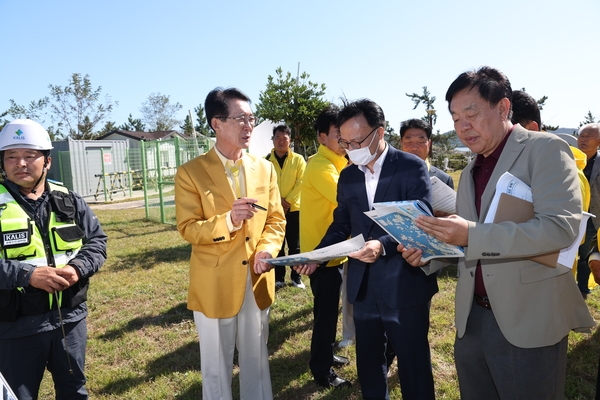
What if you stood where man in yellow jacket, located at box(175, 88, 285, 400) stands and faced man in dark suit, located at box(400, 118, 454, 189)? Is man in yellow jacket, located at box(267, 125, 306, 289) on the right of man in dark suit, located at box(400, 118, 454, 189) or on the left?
left

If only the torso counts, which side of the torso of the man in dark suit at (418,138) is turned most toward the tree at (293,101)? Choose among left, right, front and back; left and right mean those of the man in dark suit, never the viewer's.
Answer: back

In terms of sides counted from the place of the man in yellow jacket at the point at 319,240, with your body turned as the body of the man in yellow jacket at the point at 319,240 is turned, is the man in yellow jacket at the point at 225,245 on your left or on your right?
on your right

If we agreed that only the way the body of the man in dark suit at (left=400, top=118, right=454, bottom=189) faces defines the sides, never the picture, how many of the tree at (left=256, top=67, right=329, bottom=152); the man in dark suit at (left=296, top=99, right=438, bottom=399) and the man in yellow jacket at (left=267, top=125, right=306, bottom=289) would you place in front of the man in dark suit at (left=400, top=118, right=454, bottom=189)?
1

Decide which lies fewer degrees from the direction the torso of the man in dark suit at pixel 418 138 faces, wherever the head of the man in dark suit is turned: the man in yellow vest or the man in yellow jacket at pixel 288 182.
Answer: the man in yellow vest

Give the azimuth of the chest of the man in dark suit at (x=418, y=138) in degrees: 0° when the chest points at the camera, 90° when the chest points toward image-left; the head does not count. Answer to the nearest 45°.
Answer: approximately 0°

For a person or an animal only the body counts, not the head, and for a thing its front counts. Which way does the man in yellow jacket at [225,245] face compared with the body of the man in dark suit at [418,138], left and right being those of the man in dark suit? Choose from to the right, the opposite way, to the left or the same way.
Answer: to the left

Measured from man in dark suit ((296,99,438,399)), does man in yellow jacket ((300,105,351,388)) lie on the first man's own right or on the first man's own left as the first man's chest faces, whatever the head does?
on the first man's own right

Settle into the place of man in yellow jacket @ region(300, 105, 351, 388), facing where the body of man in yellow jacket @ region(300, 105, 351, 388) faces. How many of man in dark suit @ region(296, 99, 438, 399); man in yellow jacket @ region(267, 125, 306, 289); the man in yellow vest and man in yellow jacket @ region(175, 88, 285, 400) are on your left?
1
